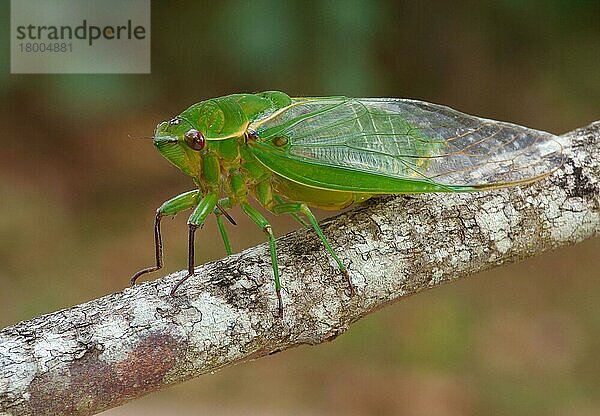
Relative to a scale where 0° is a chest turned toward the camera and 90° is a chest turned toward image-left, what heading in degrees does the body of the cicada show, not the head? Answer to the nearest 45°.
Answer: approximately 90°
